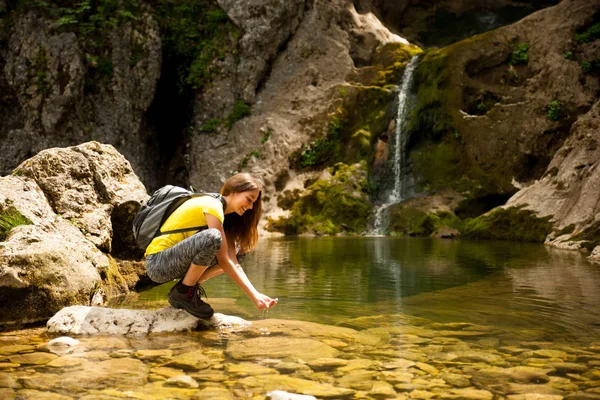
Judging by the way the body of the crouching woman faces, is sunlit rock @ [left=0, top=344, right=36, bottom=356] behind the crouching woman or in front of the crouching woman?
behind

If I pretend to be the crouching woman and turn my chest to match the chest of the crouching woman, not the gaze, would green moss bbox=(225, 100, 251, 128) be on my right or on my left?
on my left

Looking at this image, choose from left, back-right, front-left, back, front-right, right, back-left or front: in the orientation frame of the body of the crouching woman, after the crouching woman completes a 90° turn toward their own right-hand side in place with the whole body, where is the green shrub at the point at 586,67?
back-left

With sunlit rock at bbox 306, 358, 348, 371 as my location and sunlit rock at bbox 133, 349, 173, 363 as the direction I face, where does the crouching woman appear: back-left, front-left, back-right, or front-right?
front-right

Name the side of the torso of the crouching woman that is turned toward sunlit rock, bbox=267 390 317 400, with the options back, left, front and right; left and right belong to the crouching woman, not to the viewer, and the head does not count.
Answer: right

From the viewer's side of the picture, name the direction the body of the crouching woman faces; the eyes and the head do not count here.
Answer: to the viewer's right

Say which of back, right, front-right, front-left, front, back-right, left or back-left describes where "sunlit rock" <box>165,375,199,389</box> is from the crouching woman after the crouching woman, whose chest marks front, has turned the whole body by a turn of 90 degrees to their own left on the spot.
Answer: back

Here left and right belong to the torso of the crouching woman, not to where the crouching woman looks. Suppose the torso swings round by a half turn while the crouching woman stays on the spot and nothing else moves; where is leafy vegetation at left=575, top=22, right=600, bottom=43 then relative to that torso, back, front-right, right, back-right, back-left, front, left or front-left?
back-right

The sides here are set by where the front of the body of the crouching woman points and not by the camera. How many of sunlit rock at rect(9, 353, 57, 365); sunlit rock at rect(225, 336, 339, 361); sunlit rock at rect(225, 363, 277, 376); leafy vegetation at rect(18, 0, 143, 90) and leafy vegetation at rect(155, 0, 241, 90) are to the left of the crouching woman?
2

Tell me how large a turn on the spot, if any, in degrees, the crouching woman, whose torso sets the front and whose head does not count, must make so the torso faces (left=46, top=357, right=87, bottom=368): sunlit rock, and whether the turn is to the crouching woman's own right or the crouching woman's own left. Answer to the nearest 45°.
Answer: approximately 135° to the crouching woman's own right

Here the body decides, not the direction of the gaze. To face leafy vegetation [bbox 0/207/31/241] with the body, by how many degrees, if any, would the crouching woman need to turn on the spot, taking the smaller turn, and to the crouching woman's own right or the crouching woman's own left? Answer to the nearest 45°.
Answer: approximately 135° to the crouching woman's own left

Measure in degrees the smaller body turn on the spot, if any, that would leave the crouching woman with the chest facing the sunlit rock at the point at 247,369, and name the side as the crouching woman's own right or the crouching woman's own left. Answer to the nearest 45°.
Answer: approximately 90° to the crouching woman's own right

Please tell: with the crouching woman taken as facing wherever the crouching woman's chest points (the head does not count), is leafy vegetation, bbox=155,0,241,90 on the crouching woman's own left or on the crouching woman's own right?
on the crouching woman's own left

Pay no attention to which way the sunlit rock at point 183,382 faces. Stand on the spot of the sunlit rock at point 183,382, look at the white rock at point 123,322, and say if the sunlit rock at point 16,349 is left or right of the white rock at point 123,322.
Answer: left

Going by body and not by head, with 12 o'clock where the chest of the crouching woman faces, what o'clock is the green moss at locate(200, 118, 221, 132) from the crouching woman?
The green moss is roughly at 9 o'clock from the crouching woman.

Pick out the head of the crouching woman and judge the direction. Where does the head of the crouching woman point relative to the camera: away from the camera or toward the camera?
toward the camera
